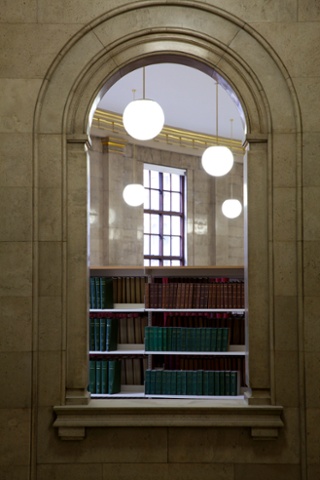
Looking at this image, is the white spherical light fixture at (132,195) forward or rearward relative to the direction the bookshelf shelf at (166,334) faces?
rearward

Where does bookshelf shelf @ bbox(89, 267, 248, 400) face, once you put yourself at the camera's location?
facing the viewer

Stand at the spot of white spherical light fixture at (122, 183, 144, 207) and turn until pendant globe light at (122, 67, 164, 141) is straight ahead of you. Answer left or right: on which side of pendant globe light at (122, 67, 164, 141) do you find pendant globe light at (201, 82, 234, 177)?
left

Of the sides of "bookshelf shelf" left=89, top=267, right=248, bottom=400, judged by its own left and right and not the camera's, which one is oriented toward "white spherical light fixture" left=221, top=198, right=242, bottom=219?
back

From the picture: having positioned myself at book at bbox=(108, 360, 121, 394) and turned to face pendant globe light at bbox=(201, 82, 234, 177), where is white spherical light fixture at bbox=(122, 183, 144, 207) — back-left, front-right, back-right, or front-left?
front-left
